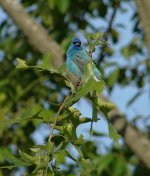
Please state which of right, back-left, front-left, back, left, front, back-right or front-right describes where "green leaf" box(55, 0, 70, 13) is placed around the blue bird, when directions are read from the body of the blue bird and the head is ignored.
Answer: back-right

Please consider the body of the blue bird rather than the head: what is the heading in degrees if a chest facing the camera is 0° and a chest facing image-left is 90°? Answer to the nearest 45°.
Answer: approximately 45°
